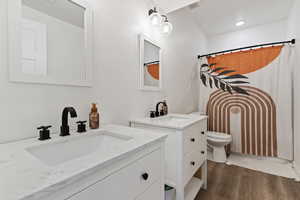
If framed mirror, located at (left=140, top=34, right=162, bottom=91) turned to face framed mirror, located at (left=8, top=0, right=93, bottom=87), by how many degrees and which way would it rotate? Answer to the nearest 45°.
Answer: approximately 90° to its right

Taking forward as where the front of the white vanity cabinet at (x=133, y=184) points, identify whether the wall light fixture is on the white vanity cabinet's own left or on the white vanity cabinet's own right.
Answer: on the white vanity cabinet's own left

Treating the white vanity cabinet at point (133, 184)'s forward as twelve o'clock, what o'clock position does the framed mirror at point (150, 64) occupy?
The framed mirror is roughly at 8 o'clock from the white vanity cabinet.

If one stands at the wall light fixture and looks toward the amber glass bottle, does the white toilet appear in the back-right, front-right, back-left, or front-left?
back-left

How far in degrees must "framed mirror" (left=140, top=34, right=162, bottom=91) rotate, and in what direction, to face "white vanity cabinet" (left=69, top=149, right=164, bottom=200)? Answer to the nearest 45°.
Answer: approximately 45° to its right

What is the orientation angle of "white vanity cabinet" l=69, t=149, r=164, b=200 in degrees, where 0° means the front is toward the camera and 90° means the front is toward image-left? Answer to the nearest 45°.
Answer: approximately 315°

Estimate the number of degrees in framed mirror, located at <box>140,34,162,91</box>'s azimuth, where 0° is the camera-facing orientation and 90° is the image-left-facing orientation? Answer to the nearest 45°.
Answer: approximately 315°

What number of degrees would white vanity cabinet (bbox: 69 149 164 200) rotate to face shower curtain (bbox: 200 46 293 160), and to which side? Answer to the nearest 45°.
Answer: approximately 90° to its left
